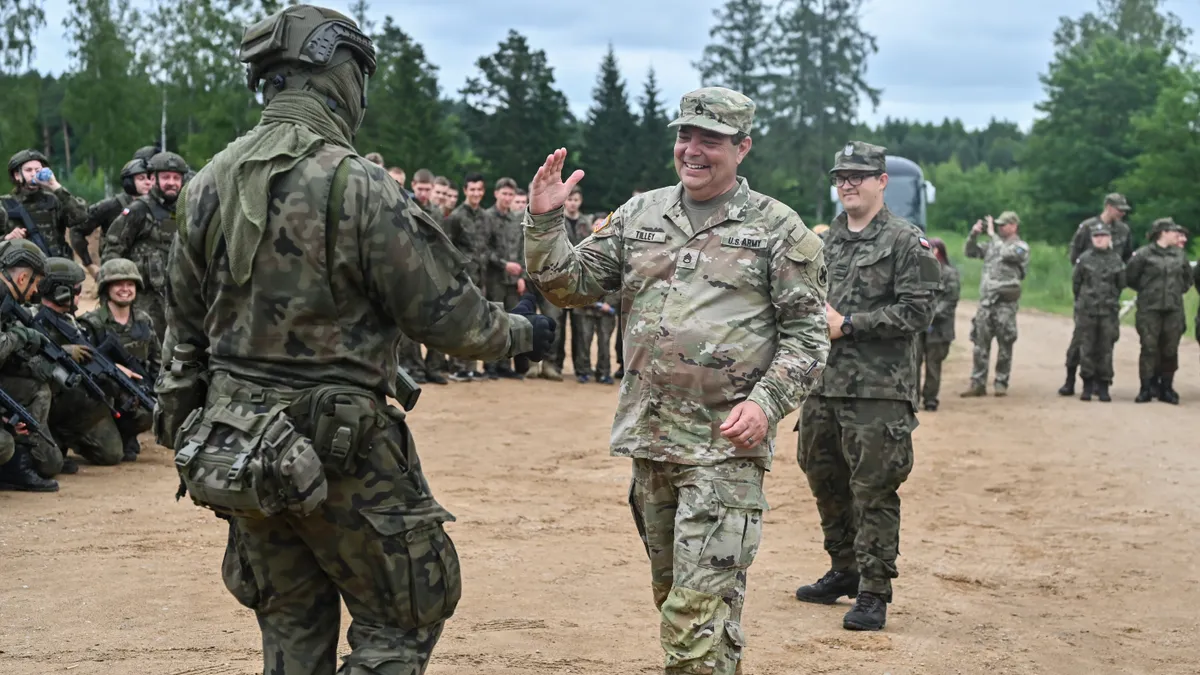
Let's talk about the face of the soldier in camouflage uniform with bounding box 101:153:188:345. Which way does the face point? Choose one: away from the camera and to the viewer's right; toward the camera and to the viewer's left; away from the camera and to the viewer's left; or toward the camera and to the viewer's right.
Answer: toward the camera and to the viewer's right

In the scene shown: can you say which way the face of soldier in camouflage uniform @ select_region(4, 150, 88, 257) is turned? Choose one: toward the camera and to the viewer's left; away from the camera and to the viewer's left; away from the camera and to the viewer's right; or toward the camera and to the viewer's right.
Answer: toward the camera and to the viewer's right

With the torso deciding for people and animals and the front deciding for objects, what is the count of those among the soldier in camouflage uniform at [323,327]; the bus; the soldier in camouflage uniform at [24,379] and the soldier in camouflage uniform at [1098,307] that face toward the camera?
2

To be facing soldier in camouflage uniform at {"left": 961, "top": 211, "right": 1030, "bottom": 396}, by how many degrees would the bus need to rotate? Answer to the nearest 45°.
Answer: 0° — it already faces them

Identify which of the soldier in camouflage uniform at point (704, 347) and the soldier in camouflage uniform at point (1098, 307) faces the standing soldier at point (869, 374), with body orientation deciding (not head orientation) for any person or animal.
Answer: the soldier in camouflage uniform at point (1098, 307)

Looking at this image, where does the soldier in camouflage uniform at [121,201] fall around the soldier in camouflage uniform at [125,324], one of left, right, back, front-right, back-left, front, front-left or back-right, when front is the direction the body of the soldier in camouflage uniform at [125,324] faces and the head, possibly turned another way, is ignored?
back-left

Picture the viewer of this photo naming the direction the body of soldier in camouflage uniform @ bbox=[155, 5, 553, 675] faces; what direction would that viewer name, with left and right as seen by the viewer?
facing away from the viewer and to the right of the viewer

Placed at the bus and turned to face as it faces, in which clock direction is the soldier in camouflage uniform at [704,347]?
The soldier in camouflage uniform is roughly at 12 o'clock from the bus.
